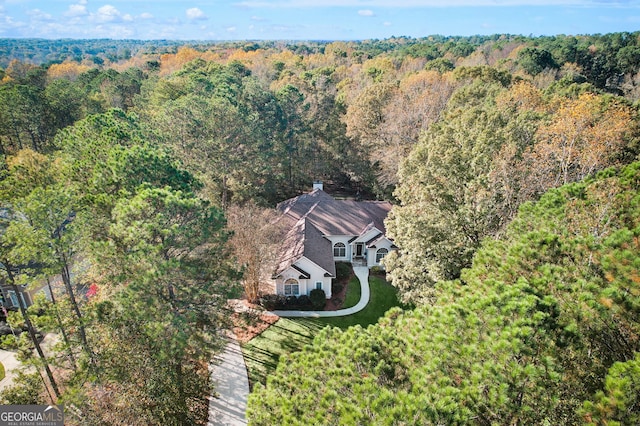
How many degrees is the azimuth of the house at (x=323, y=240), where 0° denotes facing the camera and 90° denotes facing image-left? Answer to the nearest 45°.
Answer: approximately 0°

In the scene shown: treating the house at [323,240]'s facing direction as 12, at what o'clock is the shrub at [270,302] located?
The shrub is roughly at 1 o'clock from the house.

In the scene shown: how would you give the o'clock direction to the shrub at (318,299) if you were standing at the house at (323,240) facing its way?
The shrub is roughly at 12 o'clock from the house.

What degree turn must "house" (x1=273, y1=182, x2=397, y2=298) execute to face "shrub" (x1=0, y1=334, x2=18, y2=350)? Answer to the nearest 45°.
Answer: approximately 45° to its right

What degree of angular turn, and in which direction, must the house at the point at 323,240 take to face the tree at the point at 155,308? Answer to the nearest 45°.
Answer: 0° — it already faces it

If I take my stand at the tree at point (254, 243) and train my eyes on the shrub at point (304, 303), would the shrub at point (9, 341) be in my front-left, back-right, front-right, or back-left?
back-right

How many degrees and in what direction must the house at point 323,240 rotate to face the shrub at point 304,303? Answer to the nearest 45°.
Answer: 0° — it already faces it
